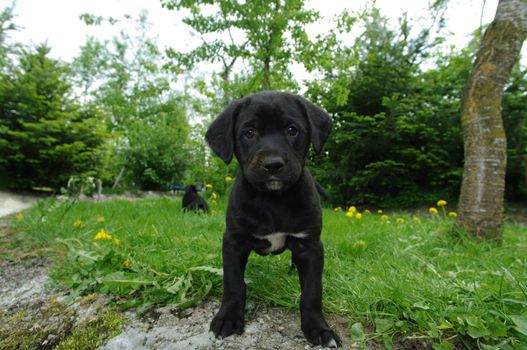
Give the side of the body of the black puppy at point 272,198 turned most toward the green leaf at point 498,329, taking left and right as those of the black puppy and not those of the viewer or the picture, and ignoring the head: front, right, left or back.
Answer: left

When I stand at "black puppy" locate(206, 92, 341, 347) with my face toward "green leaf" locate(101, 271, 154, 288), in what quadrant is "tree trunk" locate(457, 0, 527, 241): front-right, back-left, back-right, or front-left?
back-right

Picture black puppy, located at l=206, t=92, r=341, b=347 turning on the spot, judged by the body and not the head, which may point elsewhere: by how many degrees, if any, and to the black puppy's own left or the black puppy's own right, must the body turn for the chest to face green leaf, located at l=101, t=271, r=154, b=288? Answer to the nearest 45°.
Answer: approximately 90° to the black puppy's own right

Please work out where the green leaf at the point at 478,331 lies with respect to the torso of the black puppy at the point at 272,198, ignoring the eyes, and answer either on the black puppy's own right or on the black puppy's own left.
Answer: on the black puppy's own left

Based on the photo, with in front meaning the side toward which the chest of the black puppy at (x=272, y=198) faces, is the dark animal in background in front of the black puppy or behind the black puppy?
behind

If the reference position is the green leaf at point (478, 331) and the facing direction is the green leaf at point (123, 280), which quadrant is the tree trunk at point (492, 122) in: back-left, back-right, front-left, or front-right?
back-right

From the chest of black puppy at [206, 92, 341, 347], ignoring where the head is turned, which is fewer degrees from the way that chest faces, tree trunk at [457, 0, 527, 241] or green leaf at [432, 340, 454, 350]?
the green leaf

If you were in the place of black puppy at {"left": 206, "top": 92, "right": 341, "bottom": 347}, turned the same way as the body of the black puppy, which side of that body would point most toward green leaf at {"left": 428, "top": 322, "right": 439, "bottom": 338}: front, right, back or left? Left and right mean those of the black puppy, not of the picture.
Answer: left

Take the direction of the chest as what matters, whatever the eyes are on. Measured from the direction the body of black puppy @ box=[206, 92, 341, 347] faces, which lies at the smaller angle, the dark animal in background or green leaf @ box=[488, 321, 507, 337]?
the green leaf

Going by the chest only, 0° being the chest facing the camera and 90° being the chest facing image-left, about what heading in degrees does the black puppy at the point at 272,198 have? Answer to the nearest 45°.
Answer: approximately 0°

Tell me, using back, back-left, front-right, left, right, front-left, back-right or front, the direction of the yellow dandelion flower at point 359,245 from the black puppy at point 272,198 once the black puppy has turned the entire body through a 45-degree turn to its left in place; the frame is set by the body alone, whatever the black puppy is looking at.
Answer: left
